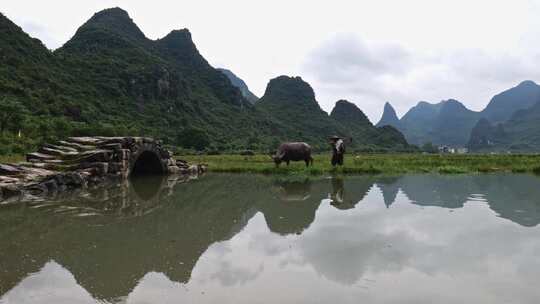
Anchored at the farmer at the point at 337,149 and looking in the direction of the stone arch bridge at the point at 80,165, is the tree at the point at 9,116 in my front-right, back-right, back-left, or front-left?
front-right

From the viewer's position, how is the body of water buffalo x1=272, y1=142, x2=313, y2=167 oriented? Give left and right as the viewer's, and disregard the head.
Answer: facing to the left of the viewer

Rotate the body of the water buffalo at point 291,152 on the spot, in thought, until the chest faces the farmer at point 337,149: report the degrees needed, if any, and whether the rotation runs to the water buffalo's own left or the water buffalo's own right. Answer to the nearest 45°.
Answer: approximately 180°

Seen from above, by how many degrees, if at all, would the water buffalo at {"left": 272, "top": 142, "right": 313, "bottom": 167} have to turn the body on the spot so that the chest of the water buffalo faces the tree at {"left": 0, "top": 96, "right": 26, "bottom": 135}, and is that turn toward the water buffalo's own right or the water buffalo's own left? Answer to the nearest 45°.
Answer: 0° — it already faces it

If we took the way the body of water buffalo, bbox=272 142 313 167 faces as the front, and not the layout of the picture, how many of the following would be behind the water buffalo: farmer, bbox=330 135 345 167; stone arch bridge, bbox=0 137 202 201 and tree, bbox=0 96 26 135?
1

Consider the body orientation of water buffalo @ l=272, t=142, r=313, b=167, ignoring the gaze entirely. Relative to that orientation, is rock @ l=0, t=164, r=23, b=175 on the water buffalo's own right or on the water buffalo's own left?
on the water buffalo's own left

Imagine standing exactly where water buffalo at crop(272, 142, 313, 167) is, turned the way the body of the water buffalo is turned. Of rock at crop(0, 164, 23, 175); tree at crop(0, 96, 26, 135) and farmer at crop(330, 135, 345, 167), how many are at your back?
1

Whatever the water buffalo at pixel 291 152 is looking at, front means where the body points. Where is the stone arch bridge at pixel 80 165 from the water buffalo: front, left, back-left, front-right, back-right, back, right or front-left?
front-left
